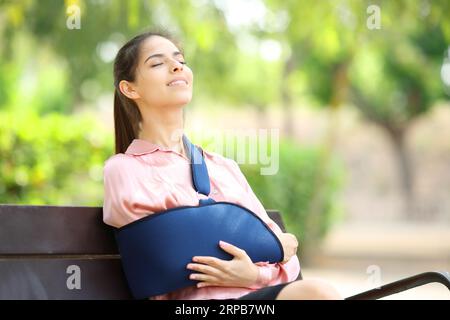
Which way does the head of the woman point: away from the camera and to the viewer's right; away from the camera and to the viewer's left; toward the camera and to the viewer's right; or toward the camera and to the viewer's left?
toward the camera and to the viewer's right

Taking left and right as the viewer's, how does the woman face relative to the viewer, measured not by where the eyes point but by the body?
facing the viewer and to the right of the viewer

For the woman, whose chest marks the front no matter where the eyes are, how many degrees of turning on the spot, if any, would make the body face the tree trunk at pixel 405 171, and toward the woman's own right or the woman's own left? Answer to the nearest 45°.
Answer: approximately 135° to the woman's own left
